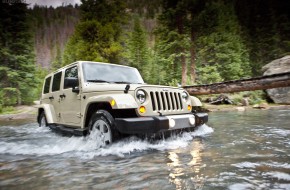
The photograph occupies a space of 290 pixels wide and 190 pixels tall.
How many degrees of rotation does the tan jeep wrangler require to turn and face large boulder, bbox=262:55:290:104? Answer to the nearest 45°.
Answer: approximately 90° to its left

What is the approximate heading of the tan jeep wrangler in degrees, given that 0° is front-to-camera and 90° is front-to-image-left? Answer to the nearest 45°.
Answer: approximately 315°

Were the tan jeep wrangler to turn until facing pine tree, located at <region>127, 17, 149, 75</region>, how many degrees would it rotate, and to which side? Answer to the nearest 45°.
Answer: approximately 135° to its left

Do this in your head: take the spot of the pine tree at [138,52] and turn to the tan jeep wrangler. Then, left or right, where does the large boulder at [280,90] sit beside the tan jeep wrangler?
left

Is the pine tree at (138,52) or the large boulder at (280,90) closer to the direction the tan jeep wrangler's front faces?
the large boulder

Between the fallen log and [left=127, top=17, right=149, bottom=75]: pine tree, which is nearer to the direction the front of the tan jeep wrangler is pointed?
the fallen log
